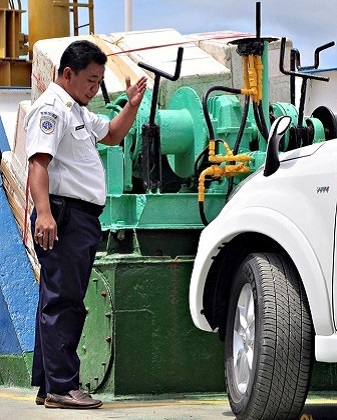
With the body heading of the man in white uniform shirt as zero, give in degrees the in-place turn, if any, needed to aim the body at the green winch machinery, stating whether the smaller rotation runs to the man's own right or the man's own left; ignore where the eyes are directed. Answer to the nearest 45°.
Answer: approximately 45° to the man's own left

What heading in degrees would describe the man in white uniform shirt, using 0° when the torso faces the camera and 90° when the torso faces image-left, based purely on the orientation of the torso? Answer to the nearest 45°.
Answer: approximately 270°

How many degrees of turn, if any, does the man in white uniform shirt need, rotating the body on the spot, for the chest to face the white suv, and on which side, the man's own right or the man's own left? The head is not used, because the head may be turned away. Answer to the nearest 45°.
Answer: approximately 45° to the man's own right
